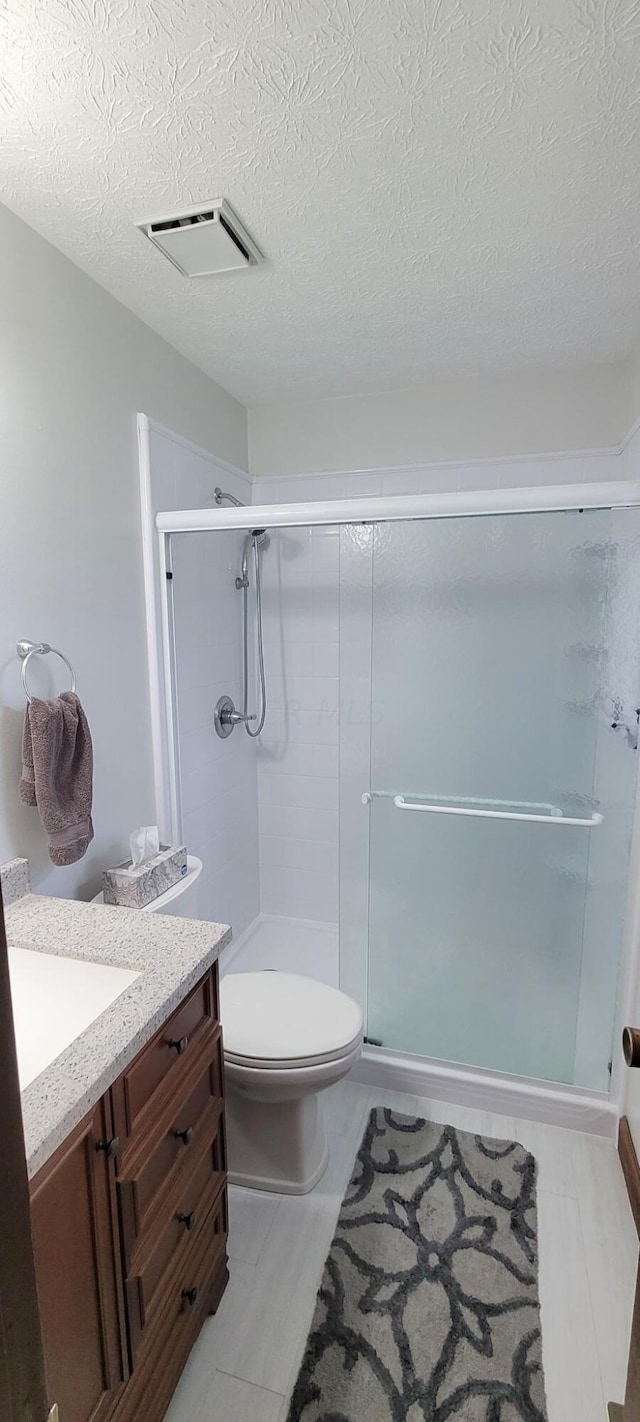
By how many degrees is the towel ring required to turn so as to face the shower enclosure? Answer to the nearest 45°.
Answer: approximately 45° to its left

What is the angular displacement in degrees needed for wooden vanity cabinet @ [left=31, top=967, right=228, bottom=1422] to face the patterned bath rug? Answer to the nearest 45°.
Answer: approximately 45° to its left

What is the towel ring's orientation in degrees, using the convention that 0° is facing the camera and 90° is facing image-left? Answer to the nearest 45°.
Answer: approximately 315°

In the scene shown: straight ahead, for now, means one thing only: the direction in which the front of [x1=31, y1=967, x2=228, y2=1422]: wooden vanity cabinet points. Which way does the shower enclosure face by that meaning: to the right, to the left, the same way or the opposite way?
to the right

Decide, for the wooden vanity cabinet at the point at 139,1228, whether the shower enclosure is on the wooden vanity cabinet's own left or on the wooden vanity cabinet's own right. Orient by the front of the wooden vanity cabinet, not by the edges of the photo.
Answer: on the wooden vanity cabinet's own left

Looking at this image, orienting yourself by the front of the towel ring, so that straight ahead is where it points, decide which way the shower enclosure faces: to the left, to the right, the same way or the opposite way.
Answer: to the right

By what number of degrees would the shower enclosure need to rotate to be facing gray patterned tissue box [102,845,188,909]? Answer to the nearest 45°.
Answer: approximately 45° to its right

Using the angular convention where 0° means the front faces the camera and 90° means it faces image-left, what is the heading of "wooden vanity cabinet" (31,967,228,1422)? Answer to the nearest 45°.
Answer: approximately 315°

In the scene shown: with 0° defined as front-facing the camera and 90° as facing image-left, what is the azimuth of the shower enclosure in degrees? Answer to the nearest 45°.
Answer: approximately 0°
